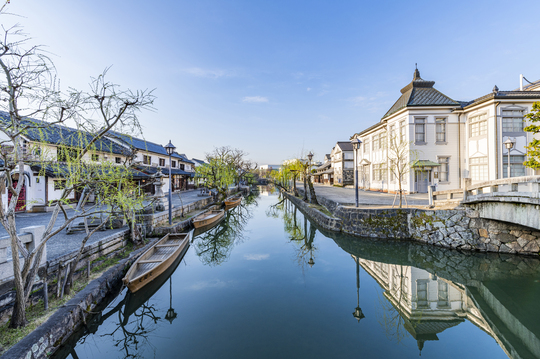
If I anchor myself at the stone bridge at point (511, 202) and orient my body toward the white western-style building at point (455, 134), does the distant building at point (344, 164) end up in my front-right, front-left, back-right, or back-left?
front-left

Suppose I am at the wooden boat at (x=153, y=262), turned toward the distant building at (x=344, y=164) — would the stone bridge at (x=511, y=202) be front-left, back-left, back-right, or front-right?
front-right

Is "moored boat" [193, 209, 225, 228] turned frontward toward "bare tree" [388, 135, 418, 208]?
no

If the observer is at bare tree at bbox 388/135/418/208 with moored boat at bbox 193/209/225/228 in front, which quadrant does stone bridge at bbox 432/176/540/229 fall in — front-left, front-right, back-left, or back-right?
back-left

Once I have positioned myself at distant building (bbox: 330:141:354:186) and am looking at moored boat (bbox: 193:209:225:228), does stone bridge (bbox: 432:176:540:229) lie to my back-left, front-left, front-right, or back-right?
front-left
